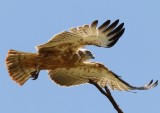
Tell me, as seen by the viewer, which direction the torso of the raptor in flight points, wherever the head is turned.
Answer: to the viewer's right
